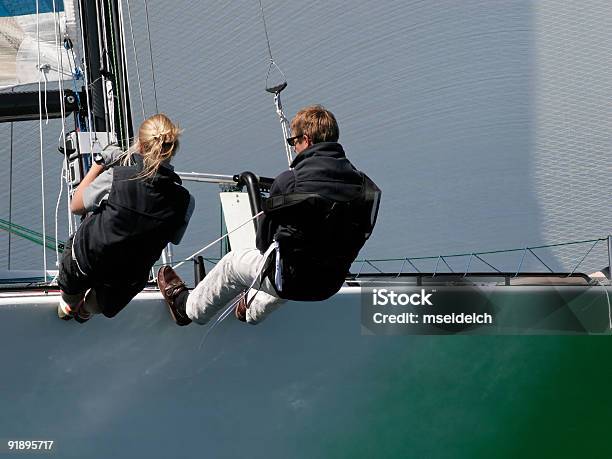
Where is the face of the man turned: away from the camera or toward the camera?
away from the camera

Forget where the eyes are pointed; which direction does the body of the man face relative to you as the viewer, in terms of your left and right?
facing away from the viewer and to the left of the viewer

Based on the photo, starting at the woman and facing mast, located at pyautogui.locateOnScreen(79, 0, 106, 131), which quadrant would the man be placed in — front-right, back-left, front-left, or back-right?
back-right

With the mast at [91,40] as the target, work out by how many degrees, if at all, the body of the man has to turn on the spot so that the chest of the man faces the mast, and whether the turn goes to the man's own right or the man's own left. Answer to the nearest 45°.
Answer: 0° — they already face it

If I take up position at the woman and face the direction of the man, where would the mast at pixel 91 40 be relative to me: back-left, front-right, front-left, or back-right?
back-left

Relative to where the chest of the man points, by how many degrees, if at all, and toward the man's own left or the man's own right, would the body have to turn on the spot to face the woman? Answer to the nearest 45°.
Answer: approximately 45° to the man's own left
